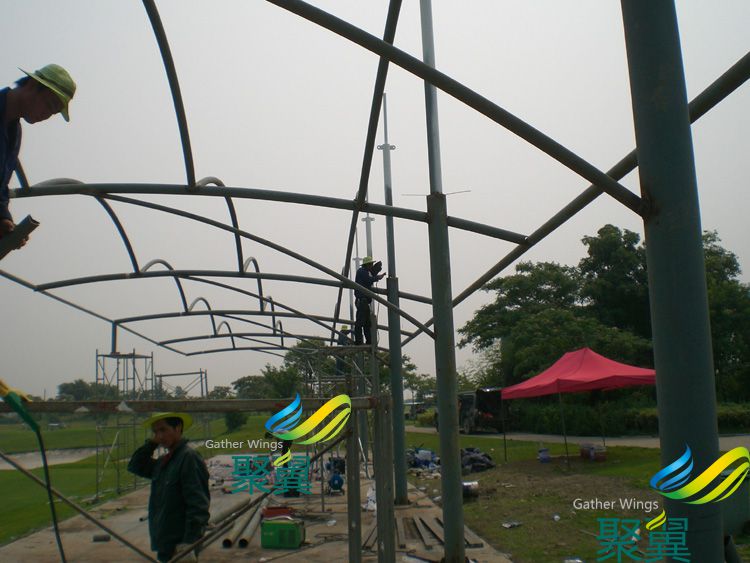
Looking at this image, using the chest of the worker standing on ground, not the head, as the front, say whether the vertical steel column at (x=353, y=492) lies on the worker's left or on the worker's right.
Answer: on the worker's left

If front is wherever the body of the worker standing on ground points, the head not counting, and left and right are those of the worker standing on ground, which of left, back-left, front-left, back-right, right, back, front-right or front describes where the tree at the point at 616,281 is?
back

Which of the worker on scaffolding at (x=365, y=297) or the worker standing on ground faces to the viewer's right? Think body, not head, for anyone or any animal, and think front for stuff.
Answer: the worker on scaffolding

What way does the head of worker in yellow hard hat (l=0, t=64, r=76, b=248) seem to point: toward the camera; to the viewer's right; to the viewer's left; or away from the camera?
to the viewer's right

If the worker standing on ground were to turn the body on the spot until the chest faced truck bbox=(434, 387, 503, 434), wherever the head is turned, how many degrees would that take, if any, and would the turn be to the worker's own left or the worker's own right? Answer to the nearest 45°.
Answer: approximately 180°

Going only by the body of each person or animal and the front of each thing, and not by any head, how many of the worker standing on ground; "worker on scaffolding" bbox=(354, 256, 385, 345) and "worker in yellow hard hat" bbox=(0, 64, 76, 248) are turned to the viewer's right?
2

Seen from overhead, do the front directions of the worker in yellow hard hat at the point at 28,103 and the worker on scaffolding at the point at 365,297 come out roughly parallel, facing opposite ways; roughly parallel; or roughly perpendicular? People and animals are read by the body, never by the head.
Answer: roughly parallel

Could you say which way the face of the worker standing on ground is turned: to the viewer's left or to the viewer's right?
to the viewer's left

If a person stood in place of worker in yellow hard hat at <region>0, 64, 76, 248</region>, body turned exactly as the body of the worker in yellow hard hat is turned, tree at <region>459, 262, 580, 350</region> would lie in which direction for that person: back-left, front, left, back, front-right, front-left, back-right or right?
front-left

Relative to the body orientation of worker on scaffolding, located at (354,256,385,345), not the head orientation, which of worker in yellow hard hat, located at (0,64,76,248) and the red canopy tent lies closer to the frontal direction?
the red canopy tent

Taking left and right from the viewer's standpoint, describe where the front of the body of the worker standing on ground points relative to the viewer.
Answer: facing the viewer and to the left of the viewer

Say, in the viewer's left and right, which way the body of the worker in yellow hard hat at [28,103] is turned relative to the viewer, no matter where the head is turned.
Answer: facing to the right of the viewer

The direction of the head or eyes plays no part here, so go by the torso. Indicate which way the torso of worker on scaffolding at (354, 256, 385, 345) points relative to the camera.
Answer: to the viewer's right
